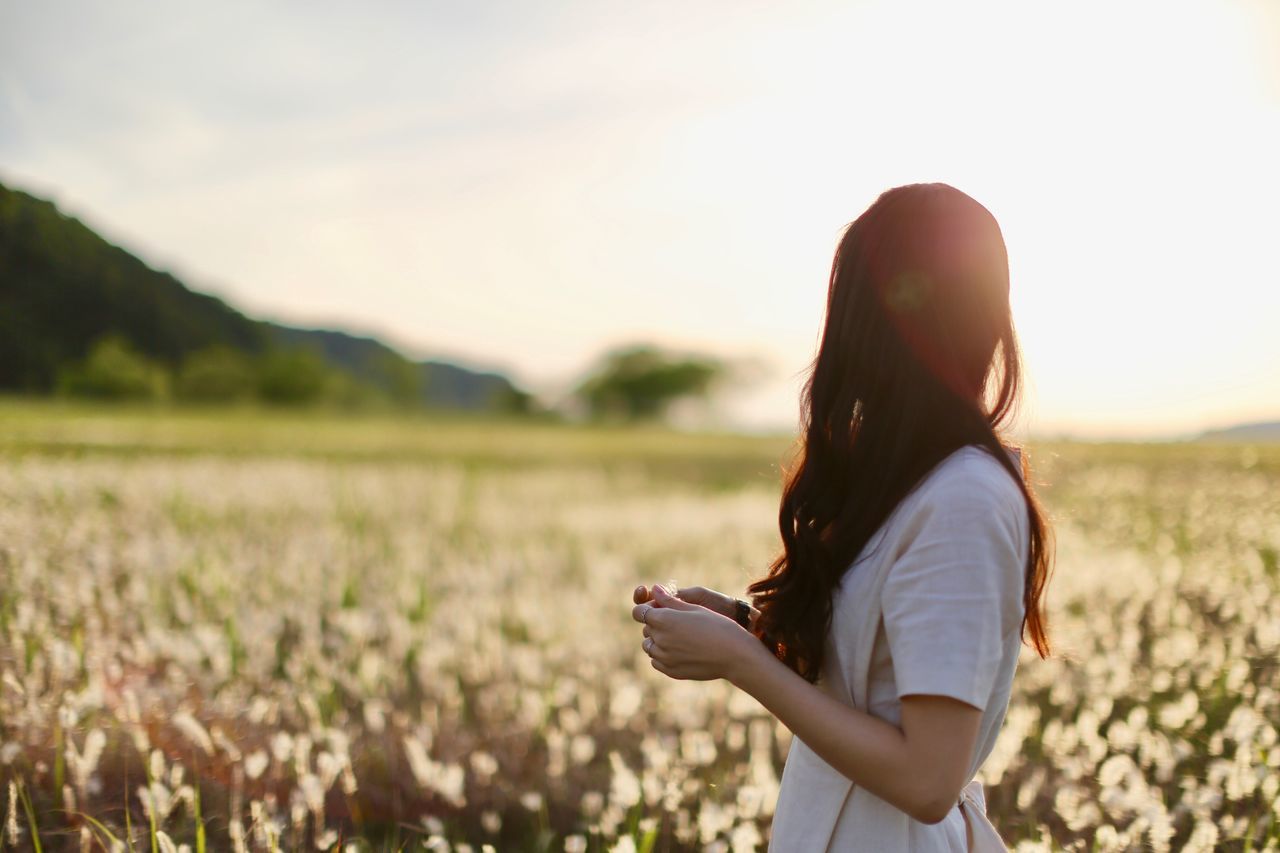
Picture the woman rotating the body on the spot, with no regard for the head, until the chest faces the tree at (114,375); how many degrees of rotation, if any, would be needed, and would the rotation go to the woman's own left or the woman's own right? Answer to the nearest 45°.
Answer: approximately 45° to the woman's own right

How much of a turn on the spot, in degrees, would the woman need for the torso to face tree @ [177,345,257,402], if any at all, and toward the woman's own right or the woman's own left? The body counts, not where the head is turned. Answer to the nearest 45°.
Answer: approximately 45° to the woman's own right

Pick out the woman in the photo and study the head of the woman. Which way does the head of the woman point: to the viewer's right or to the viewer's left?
to the viewer's left

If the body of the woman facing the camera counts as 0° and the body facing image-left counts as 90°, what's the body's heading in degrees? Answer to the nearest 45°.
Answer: approximately 90°
